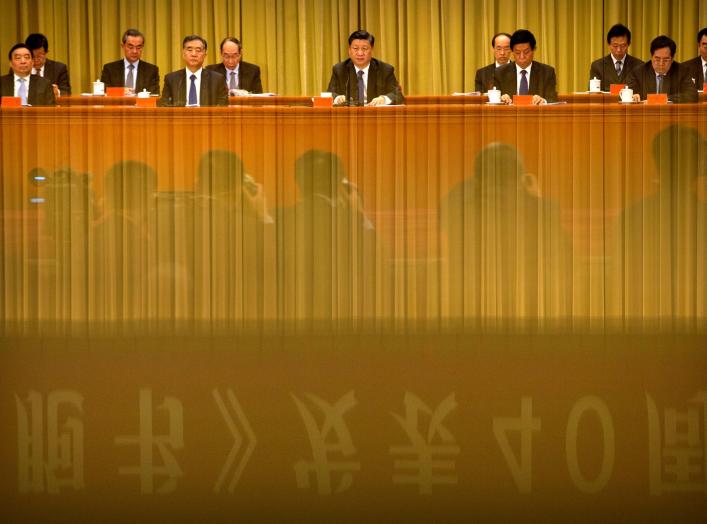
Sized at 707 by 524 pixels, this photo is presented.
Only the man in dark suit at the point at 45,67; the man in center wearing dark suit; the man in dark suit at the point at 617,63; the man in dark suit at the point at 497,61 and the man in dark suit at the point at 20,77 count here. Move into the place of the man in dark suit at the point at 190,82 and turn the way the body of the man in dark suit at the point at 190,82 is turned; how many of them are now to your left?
3

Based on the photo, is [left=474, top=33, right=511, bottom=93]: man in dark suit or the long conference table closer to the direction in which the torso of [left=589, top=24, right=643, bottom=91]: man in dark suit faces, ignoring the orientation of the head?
the long conference table

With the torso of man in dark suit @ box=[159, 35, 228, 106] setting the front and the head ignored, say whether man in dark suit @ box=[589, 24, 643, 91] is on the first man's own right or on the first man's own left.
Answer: on the first man's own left

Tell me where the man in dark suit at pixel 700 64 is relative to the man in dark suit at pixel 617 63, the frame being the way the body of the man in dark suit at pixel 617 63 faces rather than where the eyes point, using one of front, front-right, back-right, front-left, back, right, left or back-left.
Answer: front-left

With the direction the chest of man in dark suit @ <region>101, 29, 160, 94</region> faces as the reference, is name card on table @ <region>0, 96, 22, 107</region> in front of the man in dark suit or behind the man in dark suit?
in front

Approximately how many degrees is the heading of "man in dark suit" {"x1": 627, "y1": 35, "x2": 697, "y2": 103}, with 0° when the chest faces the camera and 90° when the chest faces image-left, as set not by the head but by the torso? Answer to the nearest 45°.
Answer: approximately 0°

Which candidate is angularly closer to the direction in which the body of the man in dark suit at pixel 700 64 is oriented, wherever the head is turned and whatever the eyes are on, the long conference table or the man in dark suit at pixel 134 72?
the long conference table

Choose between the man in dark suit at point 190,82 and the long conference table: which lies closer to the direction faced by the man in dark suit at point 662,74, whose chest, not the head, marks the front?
the long conference table

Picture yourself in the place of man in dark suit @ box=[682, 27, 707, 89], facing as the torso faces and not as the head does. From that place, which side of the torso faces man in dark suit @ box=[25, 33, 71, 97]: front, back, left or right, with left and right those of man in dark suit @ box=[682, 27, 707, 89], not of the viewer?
right
